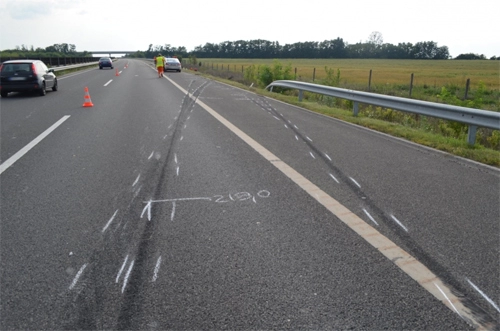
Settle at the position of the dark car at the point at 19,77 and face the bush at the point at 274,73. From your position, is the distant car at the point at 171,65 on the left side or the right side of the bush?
left

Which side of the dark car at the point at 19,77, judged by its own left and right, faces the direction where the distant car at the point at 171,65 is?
front

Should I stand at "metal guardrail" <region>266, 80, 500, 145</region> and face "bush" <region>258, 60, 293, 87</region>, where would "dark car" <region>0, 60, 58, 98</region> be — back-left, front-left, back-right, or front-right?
front-left

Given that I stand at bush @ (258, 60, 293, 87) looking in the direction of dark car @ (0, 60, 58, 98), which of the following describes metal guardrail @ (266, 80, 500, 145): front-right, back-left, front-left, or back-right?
front-left

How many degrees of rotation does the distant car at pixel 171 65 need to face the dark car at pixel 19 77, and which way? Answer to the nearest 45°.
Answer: approximately 180°

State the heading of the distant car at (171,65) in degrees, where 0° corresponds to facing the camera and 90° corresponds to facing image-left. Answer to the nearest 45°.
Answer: approximately 180°

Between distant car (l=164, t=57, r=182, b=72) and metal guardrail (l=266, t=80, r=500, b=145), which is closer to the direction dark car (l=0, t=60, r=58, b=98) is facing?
the distant car

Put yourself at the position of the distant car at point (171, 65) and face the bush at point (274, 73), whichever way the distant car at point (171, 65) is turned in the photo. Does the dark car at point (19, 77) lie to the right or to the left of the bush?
right

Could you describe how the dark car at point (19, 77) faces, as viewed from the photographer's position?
facing away from the viewer and to the right of the viewer

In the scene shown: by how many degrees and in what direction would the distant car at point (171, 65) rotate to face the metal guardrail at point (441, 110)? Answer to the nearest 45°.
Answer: approximately 180°

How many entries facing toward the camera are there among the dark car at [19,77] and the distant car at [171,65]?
0

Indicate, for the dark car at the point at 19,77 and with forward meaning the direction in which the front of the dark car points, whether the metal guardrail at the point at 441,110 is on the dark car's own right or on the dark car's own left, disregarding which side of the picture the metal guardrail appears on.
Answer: on the dark car's own right
